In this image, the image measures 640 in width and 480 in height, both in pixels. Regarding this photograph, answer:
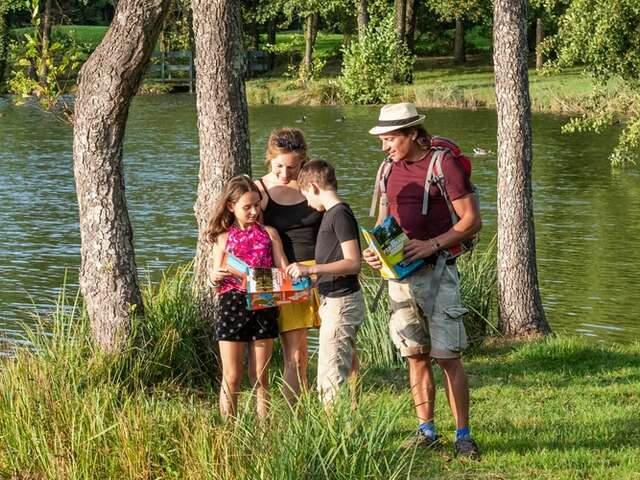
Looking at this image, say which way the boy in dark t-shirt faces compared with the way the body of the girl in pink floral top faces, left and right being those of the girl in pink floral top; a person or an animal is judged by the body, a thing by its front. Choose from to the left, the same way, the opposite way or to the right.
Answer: to the right

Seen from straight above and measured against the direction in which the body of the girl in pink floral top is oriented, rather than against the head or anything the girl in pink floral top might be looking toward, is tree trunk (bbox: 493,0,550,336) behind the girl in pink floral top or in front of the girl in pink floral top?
behind

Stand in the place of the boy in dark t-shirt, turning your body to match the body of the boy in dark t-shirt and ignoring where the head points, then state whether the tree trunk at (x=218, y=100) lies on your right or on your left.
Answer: on your right

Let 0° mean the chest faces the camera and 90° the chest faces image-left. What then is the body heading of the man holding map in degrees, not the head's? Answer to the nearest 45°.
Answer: approximately 45°

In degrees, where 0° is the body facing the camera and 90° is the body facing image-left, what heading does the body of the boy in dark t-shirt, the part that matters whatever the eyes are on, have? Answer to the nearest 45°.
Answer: approximately 90°

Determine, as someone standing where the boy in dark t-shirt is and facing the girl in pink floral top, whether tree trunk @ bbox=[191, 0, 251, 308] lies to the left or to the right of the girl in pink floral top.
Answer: right

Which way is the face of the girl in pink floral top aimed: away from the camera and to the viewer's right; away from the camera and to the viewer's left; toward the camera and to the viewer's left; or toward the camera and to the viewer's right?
toward the camera and to the viewer's right

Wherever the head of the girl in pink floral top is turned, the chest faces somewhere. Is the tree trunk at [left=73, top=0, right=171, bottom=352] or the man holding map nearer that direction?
the man holding map

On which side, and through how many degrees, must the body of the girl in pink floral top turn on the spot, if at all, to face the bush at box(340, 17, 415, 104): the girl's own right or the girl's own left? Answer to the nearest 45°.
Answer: approximately 180°

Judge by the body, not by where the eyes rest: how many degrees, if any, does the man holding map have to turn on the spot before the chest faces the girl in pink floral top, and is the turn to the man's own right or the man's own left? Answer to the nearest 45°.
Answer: approximately 45° to the man's own right

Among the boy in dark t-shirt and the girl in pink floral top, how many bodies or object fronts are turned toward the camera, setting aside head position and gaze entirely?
1

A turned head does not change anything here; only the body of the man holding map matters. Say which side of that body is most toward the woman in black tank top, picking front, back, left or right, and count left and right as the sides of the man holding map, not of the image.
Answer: right
